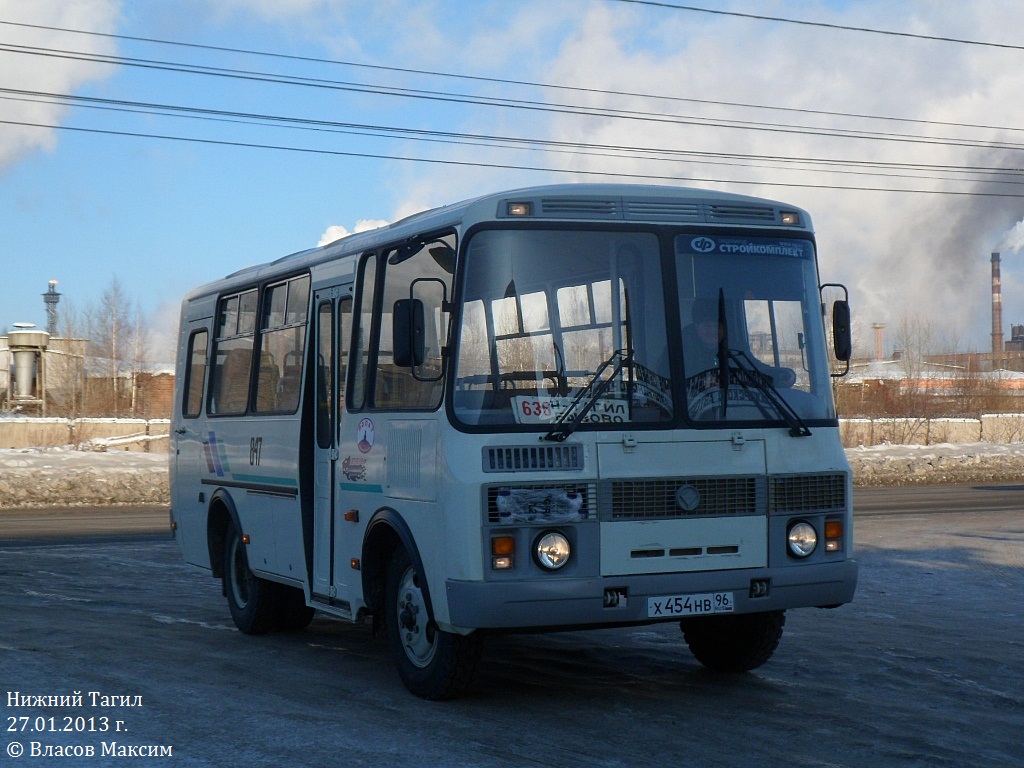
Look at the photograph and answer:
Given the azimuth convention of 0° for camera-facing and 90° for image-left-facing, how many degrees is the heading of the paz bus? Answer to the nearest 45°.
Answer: approximately 315°
